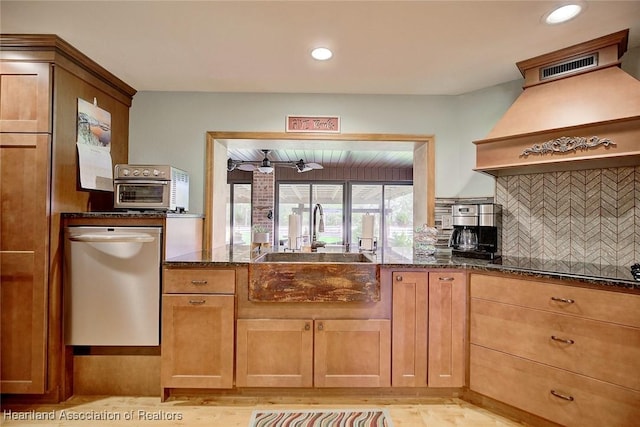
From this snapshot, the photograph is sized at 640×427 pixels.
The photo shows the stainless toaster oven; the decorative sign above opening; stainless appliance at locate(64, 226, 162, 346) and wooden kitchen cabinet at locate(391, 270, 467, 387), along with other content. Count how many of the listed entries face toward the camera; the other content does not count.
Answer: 4

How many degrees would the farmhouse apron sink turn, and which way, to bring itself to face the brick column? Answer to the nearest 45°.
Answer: approximately 180°

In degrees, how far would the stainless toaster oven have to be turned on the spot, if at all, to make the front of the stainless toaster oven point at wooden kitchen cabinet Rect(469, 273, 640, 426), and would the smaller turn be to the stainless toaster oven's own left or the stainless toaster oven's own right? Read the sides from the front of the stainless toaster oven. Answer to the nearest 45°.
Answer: approximately 45° to the stainless toaster oven's own left

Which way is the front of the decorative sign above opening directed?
toward the camera

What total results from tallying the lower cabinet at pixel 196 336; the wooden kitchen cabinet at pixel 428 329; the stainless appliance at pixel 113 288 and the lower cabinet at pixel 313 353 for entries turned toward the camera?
4

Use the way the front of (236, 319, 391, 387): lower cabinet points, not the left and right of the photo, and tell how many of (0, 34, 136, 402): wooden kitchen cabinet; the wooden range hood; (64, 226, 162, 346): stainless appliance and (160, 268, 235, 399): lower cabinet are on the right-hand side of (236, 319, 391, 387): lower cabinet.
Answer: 3

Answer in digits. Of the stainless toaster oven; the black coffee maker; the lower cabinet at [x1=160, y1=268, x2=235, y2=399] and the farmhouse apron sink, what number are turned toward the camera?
4

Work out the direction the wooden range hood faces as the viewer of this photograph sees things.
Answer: facing the viewer and to the left of the viewer

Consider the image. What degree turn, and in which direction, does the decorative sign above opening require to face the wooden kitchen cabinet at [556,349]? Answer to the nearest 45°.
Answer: approximately 45° to its left

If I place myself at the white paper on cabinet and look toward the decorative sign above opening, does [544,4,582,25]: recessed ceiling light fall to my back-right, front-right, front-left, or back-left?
front-right

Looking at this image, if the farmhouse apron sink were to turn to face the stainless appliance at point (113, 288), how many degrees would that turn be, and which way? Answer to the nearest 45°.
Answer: approximately 90° to its right

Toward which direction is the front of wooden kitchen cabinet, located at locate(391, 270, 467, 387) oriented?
toward the camera

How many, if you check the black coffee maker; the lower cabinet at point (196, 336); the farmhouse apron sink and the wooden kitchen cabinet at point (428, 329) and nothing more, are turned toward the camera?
4

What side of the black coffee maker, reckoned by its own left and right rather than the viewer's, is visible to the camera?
front

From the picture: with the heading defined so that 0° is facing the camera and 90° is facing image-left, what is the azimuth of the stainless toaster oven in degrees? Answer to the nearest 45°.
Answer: approximately 0°

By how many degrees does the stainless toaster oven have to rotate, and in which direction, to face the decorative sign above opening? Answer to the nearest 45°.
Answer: approximately 90° to its left

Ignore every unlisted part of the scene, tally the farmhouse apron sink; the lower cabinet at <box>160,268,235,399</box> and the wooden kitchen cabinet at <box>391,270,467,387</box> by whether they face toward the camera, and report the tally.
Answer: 3
